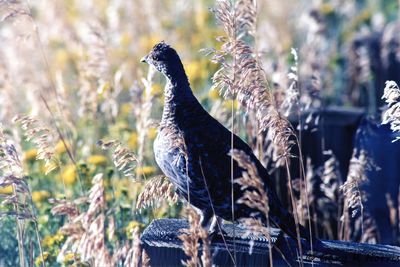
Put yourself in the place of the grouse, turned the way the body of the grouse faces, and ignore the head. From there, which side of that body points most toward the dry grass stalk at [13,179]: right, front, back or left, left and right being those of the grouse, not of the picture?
front

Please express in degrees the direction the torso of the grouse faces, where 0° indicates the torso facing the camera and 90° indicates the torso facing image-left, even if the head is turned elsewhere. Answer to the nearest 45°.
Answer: approximately 90°

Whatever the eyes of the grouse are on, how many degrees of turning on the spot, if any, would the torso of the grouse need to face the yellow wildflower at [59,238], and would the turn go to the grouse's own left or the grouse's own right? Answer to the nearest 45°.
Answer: approximately 45° to the grouse's own right

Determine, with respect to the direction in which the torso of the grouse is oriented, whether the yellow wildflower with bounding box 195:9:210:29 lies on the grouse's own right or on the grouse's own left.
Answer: on the grouse's own right

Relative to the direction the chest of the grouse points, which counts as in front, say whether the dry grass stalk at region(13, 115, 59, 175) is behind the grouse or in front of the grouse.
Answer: in front

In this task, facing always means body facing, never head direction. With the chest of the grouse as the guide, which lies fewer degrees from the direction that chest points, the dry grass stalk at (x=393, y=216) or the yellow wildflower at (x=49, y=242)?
the yellow wildflower
